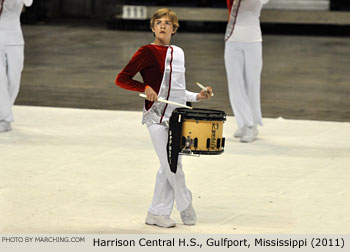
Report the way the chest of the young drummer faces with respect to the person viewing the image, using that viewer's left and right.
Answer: facing the viewer and to the right of the viewer

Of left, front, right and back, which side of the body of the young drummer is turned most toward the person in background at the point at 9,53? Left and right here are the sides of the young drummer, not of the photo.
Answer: back

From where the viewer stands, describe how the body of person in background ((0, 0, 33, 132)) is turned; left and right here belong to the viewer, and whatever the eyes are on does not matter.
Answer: facing the viewer

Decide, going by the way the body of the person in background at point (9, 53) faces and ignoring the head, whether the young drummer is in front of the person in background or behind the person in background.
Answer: in front

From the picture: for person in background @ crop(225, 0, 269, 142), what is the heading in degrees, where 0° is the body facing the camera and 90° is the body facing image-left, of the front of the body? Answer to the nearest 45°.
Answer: approximately 45°

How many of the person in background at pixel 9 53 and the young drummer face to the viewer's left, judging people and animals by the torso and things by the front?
0
